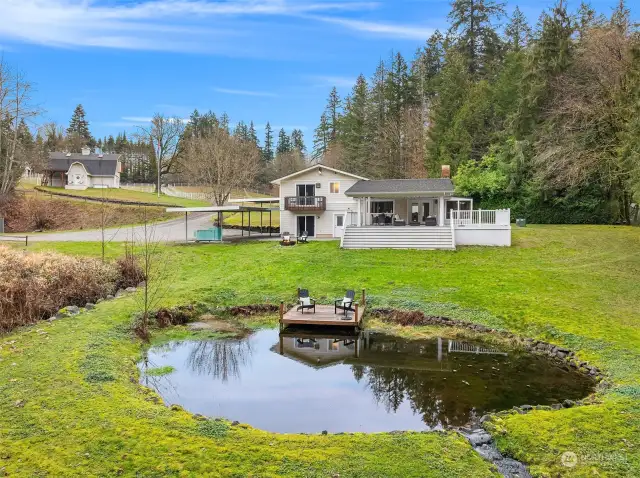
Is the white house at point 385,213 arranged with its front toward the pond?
yes

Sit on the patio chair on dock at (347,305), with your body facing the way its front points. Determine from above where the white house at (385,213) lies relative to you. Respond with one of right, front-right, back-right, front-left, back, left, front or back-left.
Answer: back-right

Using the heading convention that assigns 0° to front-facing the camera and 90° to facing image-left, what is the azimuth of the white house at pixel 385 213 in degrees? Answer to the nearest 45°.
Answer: approximately 0°

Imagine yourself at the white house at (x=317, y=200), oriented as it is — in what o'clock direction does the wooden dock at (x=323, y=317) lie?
The wooden dock is roughly at 12 o'clock from the white house.

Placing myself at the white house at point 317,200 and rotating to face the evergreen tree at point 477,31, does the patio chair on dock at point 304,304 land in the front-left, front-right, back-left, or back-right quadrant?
back-right

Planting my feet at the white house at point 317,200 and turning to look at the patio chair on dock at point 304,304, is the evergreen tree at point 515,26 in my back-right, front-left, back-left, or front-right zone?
back-left

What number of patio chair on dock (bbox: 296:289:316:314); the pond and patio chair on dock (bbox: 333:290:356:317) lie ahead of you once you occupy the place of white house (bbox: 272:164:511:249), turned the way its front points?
3

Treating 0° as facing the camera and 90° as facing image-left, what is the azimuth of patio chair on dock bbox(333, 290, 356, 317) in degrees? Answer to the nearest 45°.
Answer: approximately 45°

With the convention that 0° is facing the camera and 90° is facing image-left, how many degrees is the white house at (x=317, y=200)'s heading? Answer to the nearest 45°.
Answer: approximately 0°

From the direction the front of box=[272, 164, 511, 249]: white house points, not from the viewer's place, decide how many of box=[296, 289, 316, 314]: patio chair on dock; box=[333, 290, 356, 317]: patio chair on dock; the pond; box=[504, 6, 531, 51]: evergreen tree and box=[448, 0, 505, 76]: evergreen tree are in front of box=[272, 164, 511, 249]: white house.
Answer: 3

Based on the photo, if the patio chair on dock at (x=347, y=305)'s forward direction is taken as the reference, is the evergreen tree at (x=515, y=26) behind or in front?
behind
